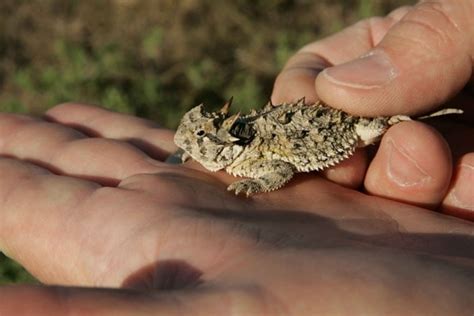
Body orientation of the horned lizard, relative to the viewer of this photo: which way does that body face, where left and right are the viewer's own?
facing to the left of the viewer
